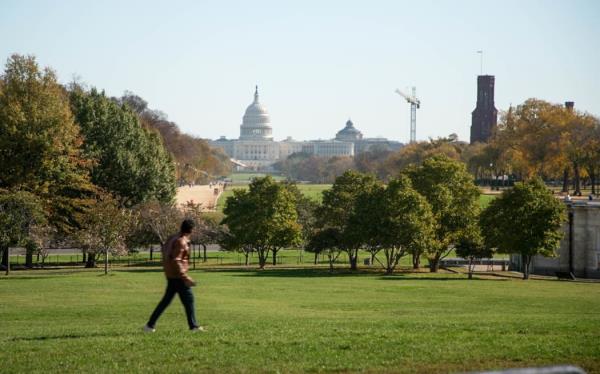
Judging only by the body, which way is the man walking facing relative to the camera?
to the viewer's right
